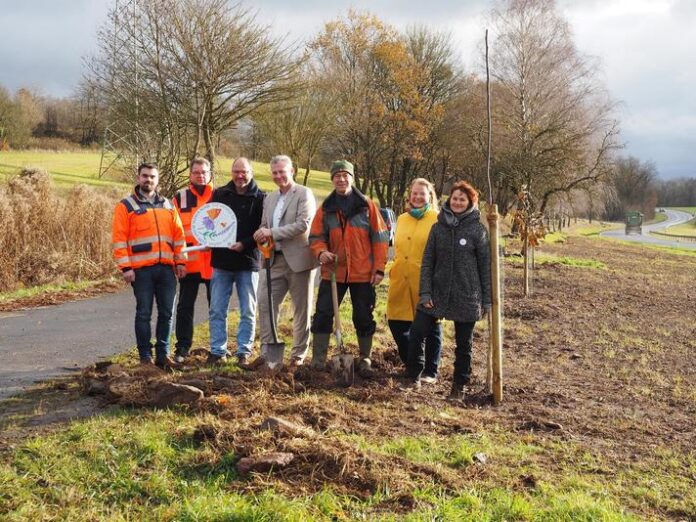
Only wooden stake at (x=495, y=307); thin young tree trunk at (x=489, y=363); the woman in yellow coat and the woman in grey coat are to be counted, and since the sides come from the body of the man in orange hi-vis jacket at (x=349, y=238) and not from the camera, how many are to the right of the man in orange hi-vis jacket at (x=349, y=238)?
0

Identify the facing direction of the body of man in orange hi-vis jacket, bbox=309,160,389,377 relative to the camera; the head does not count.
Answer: toward the camera

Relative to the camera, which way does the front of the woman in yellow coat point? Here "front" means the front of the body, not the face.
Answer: toward the camera

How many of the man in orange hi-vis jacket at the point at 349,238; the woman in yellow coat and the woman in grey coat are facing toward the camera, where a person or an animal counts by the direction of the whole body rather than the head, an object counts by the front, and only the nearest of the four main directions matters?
3

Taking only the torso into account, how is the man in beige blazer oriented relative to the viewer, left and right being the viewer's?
facing the viewer and to the left of the viewer

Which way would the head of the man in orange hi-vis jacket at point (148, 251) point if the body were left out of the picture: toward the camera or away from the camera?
toward the camera

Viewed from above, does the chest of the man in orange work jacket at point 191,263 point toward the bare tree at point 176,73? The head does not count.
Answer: no

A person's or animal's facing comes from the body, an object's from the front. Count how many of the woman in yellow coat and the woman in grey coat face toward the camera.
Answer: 2

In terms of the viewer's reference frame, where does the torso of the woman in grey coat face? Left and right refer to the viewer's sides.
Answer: facing the viewer

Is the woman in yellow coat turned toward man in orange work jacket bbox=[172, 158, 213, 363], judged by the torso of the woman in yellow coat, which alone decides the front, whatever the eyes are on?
no

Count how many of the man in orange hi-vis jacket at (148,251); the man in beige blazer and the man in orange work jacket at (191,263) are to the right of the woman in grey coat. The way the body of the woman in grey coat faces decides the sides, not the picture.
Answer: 3

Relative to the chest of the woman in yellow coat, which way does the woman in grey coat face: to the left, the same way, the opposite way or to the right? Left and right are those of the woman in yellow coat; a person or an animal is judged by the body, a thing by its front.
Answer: the same way

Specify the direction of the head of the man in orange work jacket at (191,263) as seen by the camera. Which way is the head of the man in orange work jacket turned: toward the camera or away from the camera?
toward the camera

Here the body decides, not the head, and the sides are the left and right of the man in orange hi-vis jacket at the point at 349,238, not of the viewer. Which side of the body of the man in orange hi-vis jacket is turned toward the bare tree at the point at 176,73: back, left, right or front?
back

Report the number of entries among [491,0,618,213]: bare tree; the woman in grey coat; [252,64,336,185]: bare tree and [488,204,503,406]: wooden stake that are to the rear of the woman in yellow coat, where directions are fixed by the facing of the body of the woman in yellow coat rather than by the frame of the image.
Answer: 2

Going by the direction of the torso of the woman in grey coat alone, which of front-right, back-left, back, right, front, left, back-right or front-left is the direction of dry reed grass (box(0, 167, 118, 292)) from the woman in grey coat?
back-right
